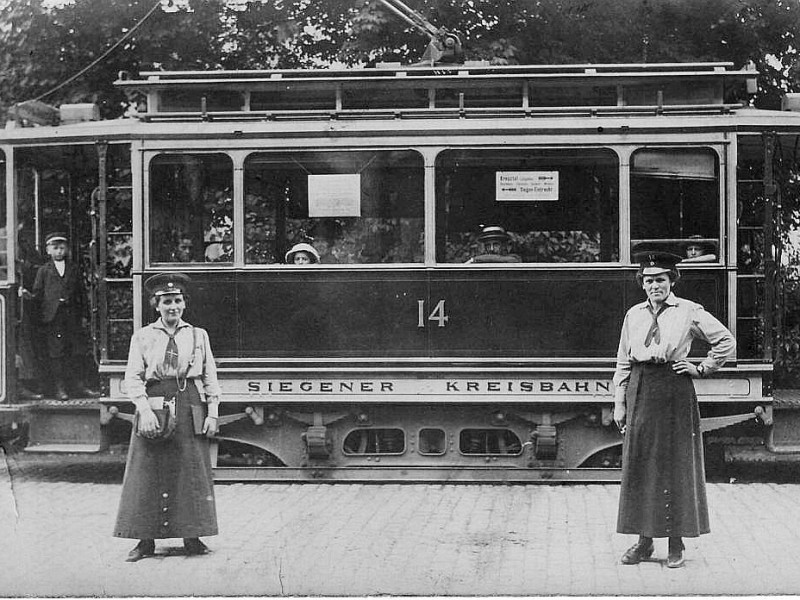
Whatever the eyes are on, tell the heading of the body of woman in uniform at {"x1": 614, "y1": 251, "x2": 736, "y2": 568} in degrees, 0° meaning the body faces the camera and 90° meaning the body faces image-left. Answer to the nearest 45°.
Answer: approximately 0°

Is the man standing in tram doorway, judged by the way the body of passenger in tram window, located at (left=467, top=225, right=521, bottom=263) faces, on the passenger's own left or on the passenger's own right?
on the passenger's own right

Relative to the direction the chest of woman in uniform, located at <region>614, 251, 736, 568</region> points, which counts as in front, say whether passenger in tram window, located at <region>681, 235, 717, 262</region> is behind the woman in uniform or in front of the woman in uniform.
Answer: behind

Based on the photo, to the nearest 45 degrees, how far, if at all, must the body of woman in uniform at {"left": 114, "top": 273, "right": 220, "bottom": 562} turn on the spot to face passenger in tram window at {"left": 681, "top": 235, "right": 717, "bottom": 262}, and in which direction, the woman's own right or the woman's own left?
approximately 90° to the woman's own left

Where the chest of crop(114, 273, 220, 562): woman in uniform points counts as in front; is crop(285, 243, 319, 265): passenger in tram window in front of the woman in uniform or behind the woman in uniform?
behind

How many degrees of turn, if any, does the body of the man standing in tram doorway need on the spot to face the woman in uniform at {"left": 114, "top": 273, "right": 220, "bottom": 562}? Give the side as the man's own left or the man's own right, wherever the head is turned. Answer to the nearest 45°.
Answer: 0° — they already face them
